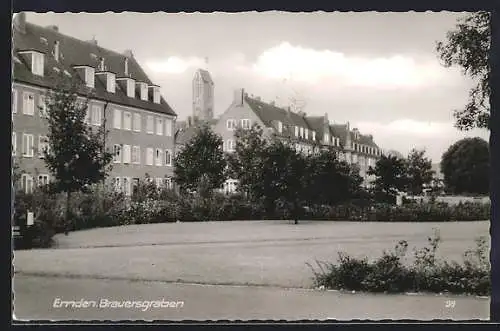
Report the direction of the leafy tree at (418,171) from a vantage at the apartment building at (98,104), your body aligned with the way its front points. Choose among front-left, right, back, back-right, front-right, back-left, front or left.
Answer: front-left

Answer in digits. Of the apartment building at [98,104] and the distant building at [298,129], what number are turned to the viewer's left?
0

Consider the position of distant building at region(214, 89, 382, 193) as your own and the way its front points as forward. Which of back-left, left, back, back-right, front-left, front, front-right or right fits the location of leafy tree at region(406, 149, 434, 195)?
front-left

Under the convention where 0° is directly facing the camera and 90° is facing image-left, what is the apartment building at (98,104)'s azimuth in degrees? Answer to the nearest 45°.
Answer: approximately 315°

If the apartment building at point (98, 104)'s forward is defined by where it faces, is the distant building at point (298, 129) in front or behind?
in front
